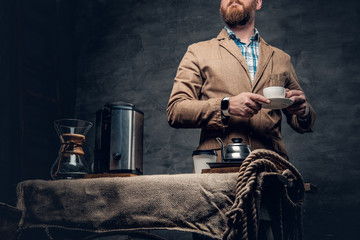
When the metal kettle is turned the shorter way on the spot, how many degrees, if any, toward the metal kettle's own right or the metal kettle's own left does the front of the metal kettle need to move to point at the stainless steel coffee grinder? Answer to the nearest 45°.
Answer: approximately 45° to the metal kettle's own right

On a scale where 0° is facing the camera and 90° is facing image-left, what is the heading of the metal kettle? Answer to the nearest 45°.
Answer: approximately 90°
